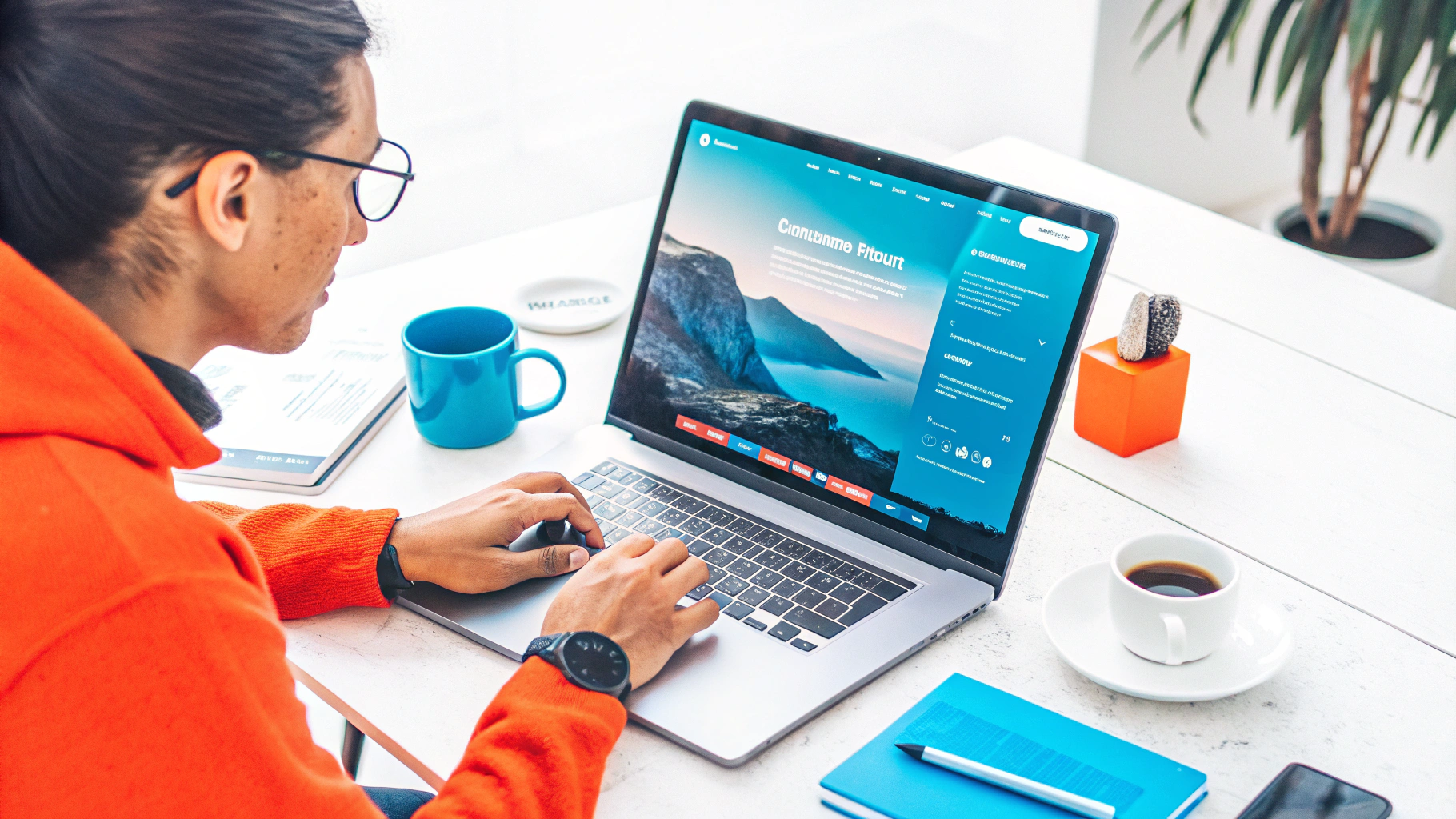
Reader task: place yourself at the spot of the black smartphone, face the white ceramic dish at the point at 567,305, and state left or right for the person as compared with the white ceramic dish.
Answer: left

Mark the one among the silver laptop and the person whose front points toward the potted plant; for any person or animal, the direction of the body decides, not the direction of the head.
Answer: the person

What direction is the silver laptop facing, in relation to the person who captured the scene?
facing the viewer and to the left of the viewer

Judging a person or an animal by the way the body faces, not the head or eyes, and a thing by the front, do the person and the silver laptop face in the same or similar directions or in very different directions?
very different directions

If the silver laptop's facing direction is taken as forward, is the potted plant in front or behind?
behind

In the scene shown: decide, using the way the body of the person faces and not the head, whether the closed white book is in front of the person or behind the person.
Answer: in front

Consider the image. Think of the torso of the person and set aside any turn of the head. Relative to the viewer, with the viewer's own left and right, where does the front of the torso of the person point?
facing away from the viewer and to the right of the viewer

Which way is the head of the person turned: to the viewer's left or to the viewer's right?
to the viewer's right
